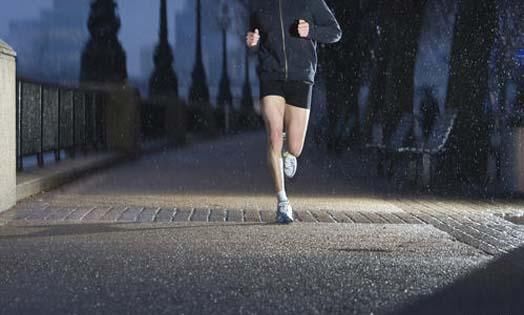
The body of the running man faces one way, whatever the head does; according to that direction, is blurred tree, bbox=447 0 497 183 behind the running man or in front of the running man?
behind

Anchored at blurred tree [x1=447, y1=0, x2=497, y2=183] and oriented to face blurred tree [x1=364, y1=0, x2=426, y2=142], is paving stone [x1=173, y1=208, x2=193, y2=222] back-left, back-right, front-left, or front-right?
back-left

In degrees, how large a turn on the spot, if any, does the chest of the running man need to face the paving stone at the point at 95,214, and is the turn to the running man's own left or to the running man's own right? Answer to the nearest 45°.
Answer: approximately 90° to the running man's own right

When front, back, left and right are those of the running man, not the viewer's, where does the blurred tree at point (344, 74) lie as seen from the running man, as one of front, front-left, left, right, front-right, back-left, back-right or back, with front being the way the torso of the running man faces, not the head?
back

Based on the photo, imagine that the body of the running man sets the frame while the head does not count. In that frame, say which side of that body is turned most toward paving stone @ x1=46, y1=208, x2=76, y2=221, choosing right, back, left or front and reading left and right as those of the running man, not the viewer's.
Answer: right

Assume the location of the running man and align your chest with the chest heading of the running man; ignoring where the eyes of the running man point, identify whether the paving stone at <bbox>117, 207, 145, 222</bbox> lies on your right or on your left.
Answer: on your right

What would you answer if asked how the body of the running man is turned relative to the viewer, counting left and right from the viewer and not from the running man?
facing the viewer

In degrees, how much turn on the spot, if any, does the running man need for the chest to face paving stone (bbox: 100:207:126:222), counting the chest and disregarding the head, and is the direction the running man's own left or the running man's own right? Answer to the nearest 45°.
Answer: approximately 90° to the running man's own right

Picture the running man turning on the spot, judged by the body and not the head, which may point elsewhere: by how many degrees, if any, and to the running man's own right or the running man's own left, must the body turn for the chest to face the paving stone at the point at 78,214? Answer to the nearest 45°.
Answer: approximately 90° to the running man's own right
